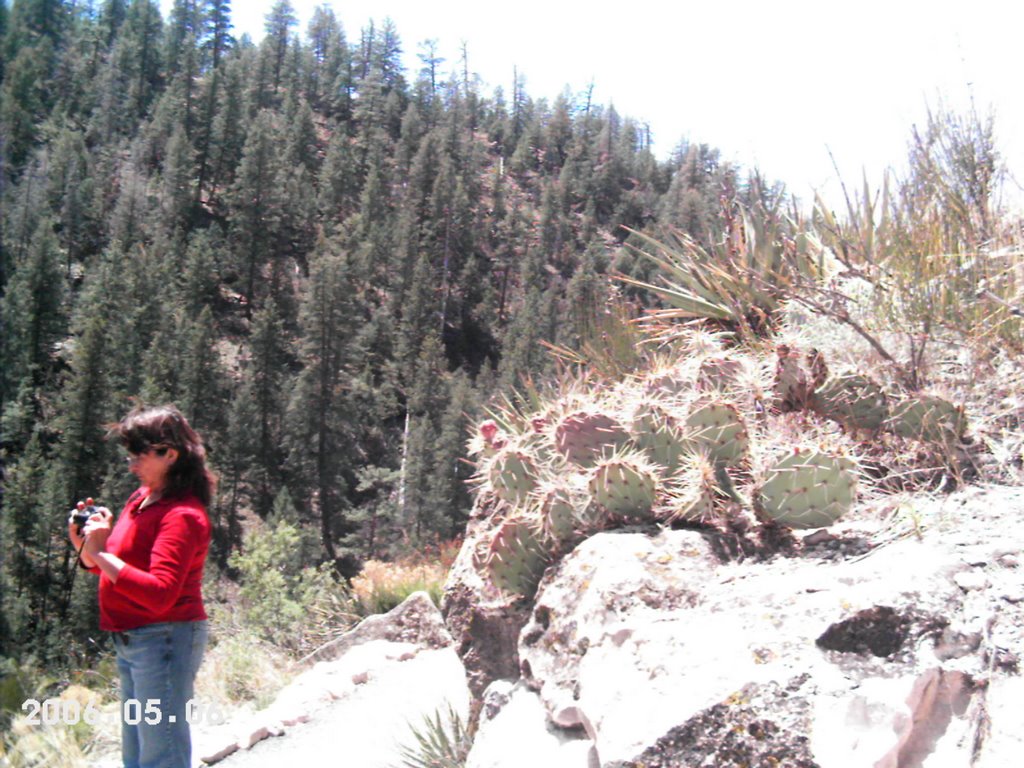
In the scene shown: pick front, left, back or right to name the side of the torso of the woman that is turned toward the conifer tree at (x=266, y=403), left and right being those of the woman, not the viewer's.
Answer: right

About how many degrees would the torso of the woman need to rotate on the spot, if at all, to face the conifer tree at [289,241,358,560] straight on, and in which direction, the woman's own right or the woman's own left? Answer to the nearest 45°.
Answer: approximately 90° to the woman's own right

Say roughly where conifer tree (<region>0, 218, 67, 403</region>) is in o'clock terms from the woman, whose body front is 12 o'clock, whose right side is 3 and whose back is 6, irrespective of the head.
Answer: The conifer tree is roughly at 3 o'clock from the woman.

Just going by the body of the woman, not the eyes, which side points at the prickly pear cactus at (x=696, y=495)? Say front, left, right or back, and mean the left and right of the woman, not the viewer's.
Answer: back

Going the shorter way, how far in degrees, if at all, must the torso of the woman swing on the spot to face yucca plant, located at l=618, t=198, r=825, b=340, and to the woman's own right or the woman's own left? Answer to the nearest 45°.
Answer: approximately 135° to the woman's own right

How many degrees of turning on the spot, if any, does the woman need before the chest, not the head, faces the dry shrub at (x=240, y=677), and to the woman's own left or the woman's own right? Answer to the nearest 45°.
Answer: approximately 90° to the woman's own right

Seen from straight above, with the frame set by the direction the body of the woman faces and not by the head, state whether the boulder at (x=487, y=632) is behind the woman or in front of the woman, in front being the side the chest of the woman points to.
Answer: behind

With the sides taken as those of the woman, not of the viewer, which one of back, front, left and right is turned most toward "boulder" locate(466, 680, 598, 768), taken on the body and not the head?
back

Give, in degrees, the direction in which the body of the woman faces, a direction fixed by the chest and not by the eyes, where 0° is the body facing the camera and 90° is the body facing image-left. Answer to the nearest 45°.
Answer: approximately 90°

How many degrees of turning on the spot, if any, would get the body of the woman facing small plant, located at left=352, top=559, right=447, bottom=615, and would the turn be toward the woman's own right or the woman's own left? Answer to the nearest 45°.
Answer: approximately 90° to the woman's own right

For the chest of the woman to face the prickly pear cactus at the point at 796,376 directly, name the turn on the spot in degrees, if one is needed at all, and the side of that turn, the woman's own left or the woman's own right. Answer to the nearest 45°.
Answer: approximately 180°
